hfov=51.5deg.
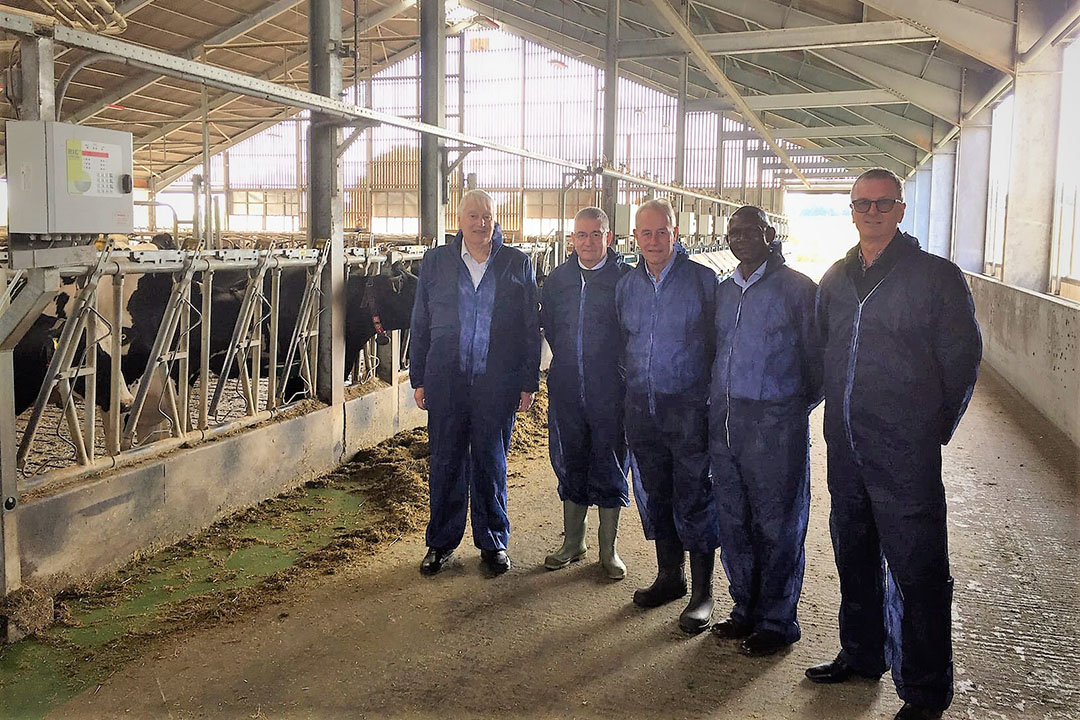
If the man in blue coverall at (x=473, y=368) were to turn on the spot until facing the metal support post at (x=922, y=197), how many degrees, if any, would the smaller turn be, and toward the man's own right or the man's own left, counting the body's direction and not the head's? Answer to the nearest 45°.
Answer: approximately 135° to the man's own left

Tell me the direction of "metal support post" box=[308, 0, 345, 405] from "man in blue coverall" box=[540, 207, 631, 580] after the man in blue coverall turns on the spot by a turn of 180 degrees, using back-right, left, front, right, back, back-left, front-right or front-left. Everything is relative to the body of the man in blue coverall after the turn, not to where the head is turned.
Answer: front-left

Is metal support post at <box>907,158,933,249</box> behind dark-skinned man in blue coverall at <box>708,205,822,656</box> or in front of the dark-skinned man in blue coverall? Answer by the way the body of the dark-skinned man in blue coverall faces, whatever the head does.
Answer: behind

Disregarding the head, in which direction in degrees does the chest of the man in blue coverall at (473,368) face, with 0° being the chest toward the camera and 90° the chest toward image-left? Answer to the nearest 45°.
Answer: approximately 0°

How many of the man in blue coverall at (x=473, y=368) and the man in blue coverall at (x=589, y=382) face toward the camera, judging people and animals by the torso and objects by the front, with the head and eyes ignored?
2

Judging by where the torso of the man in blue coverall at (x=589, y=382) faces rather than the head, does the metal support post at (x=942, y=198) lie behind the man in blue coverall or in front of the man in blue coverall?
behind

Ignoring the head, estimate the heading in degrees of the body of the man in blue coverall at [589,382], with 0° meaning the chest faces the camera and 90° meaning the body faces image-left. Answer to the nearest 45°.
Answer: approximately 0°
